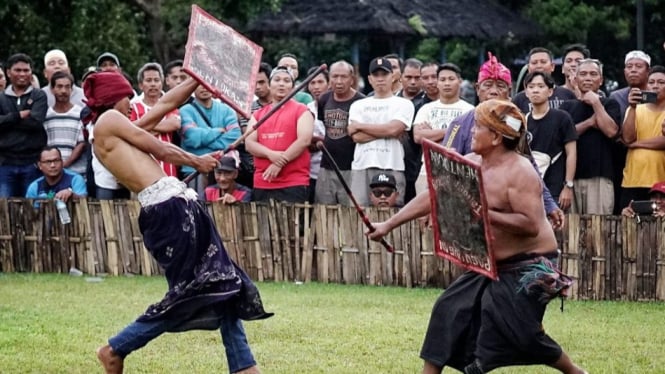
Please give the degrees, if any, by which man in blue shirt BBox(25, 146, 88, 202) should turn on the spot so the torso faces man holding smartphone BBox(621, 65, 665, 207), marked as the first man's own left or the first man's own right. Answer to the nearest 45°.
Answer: approximately 45° to the first man's own left

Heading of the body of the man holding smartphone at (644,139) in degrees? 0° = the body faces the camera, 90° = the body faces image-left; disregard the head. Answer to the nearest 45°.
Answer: approximately 0°

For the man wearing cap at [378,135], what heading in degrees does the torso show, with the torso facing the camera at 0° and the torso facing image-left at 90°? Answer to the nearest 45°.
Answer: approximately 0°

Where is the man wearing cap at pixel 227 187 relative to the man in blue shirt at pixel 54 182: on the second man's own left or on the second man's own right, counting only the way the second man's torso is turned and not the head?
on the second man's own left

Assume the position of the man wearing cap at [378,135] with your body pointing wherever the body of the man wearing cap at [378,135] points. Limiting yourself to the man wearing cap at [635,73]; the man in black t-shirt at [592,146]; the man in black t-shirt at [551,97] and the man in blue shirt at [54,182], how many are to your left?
3

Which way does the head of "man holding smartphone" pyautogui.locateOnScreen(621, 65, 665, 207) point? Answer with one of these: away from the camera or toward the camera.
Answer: toward the camera

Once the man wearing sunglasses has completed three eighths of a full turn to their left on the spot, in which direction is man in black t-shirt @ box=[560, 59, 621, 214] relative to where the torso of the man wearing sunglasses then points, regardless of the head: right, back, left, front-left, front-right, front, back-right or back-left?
front-right

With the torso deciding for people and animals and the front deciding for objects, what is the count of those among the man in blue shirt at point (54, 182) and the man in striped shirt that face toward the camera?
2

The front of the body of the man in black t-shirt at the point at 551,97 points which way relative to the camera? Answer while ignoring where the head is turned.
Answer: toward the camera

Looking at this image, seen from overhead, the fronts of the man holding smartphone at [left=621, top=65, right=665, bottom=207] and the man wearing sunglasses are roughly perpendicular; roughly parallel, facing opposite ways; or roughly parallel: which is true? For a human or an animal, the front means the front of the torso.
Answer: roughly parallel

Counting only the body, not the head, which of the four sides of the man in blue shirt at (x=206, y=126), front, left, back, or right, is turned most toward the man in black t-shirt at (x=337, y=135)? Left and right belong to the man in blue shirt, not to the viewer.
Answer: left

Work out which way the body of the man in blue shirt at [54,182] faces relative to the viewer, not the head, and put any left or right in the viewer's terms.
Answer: facing the viewer

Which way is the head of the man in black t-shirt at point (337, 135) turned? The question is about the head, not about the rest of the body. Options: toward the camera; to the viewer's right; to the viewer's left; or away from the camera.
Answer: toward the camera

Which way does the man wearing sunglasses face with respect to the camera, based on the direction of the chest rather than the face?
toward the camera

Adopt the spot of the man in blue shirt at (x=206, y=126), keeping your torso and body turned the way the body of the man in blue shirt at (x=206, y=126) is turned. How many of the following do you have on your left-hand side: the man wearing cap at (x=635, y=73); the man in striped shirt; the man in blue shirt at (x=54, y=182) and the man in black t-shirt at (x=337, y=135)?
2

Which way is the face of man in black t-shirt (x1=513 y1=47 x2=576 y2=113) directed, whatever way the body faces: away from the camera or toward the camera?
toward the camera
